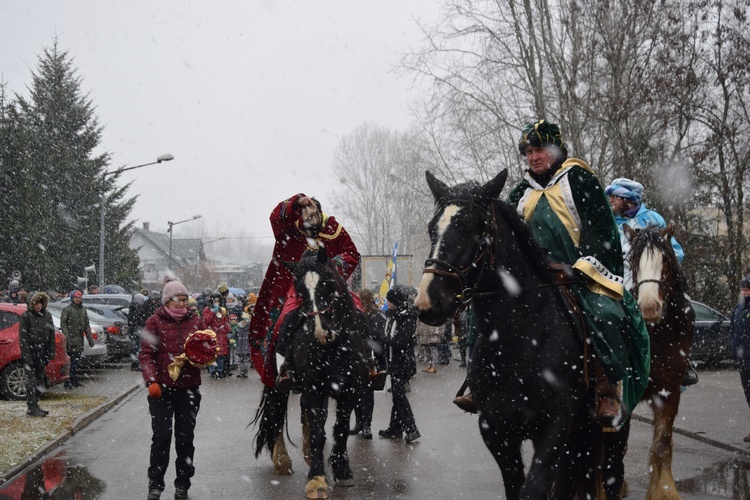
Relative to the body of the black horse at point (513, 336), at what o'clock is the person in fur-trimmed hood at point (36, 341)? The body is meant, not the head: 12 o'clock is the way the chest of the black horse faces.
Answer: The person in fur-trimmed hood is roughly at 3 o'clock from the black horse.

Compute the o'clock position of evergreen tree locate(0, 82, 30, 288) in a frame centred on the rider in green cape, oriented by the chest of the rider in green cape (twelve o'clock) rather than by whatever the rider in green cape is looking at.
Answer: The evergreen tree is roughly at 3 o'clock from the rider in green cape.

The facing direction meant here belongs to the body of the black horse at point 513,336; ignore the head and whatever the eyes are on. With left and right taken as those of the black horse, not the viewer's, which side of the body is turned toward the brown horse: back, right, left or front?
back

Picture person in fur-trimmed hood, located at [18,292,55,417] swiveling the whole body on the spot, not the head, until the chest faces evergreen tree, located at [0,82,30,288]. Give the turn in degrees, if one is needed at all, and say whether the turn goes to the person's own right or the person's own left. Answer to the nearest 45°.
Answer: approximately 135° to the person's own left

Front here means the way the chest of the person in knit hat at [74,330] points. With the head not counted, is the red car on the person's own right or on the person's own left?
on the person's own right

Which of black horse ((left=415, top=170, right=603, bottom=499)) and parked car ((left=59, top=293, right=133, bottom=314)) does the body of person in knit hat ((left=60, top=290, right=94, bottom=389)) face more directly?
the black horse

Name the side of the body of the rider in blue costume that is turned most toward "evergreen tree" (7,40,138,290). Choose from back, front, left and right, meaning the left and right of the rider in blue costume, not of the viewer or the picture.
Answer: right

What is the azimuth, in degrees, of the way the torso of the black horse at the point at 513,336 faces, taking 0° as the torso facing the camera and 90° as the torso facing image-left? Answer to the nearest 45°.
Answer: approximately 45°

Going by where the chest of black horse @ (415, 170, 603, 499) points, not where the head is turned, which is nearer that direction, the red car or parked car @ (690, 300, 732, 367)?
the red car

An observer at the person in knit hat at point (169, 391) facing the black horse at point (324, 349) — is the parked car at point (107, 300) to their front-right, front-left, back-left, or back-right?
back-left
